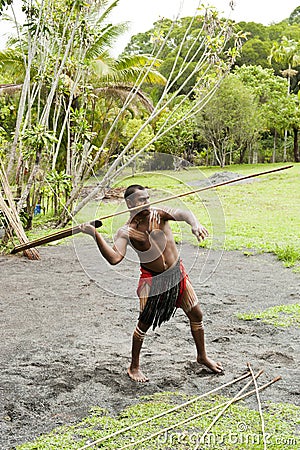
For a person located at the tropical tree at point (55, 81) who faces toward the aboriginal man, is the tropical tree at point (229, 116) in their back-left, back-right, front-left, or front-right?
back-left

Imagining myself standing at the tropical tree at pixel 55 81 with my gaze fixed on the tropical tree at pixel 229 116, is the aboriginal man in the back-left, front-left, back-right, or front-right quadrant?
back-right

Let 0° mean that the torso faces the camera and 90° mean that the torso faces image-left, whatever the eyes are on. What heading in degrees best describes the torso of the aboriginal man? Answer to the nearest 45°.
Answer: approximately 315°

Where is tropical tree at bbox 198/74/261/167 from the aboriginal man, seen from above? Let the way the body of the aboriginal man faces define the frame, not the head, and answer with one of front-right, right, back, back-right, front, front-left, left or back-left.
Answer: back-left
